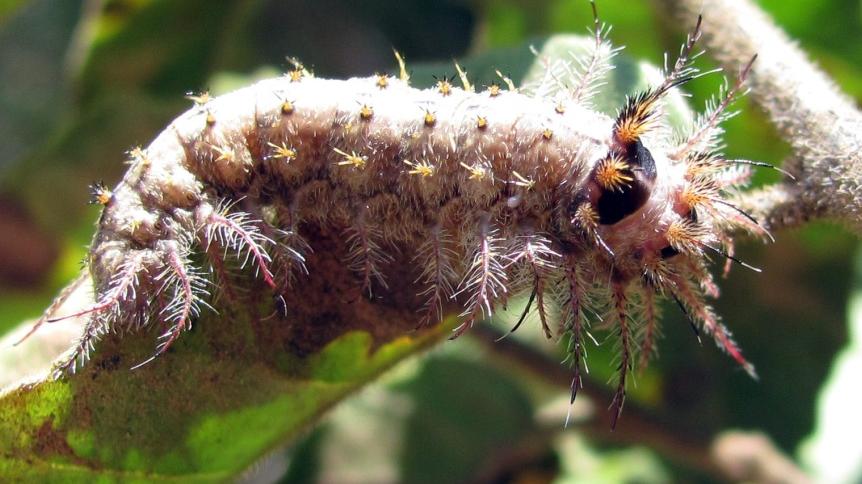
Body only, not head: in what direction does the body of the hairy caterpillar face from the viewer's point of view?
to the viewer's right

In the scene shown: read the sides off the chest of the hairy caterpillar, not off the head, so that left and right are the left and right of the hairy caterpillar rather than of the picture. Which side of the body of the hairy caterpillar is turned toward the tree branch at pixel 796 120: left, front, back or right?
front
